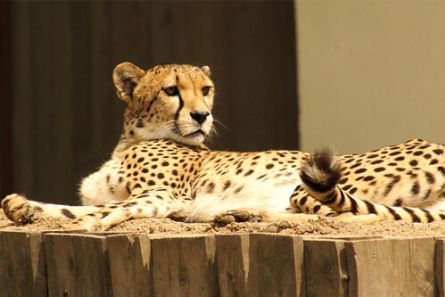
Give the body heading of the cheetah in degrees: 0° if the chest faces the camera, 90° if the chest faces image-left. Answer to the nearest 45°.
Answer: approximately 90°
